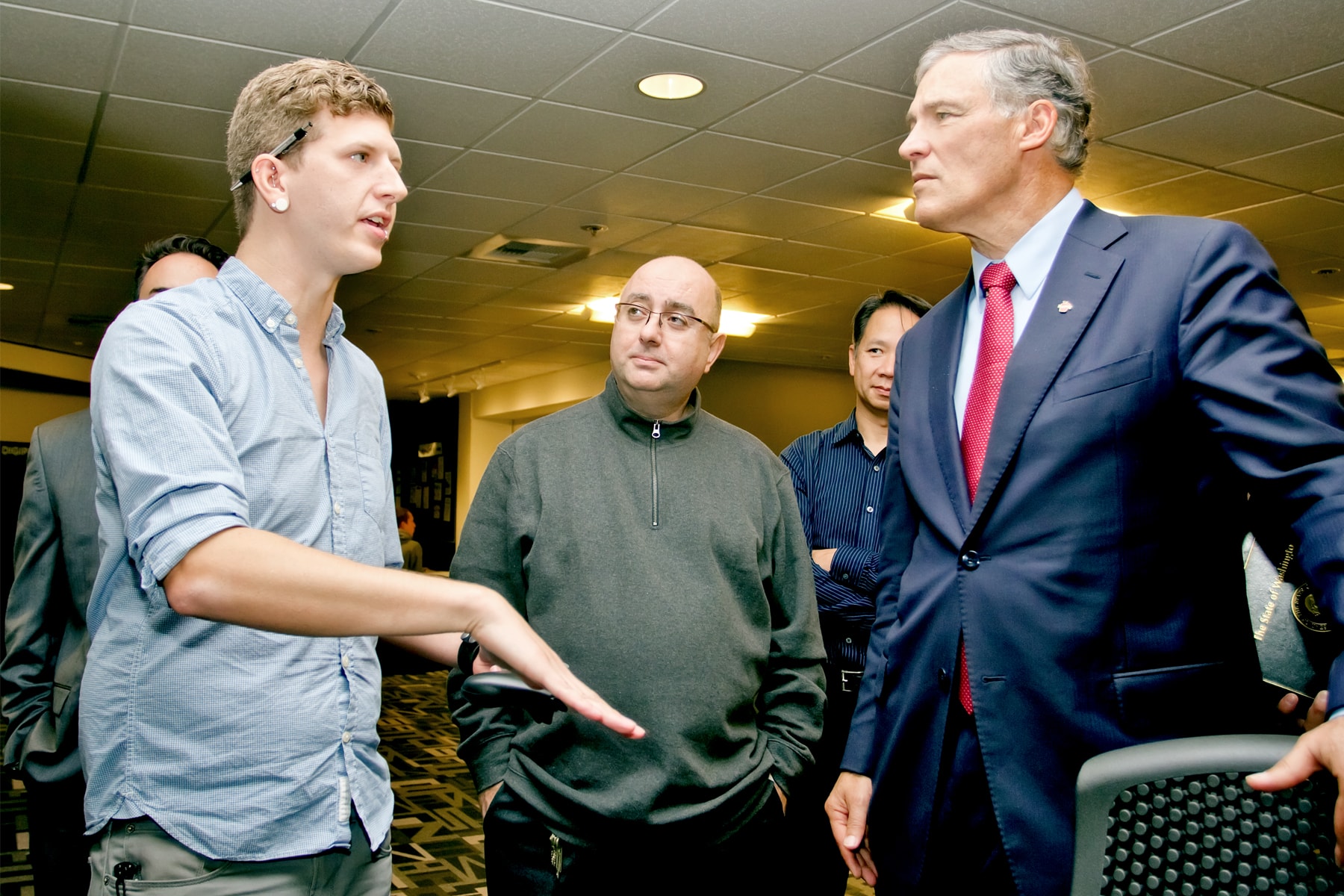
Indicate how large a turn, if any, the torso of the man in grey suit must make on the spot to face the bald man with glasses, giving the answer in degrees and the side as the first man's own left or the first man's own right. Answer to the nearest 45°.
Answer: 0° — they already face them

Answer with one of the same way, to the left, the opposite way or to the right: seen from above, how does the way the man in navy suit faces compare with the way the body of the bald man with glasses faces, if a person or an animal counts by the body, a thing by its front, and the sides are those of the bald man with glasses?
to the right

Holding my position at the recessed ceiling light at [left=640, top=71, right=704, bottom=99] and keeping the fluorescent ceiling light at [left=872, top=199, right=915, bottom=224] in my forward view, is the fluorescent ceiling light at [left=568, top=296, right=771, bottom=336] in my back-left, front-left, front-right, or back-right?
front-left

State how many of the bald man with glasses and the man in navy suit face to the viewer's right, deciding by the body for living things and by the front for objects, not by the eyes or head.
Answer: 0

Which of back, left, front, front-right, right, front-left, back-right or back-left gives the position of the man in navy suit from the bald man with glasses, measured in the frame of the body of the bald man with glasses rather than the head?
front-left

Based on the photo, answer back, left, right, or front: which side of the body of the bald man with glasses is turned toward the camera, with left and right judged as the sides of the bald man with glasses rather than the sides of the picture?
front

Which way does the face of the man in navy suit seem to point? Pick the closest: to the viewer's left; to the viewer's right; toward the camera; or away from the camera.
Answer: to the viewer's left

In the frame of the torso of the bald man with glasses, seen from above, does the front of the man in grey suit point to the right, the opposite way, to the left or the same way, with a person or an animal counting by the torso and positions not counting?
to the left

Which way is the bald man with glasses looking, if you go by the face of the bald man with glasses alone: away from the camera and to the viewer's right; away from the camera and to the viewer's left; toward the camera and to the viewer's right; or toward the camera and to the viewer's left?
toward the camera and to the viewer's left

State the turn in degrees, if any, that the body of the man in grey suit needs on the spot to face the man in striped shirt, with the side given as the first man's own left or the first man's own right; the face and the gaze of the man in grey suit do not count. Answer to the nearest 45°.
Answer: approximately 45° to the first man's own left

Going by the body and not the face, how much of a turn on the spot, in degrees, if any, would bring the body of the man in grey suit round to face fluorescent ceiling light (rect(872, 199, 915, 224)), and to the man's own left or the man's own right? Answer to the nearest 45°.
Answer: approximately 90° to the man's own left

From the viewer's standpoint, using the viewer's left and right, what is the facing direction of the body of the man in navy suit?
facing the viewer and to the left of the viewer

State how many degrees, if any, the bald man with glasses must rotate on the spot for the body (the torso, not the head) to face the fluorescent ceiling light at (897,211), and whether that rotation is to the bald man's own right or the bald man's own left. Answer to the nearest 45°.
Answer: approximately 180°

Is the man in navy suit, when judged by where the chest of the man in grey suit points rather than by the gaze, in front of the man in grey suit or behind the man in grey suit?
in front
